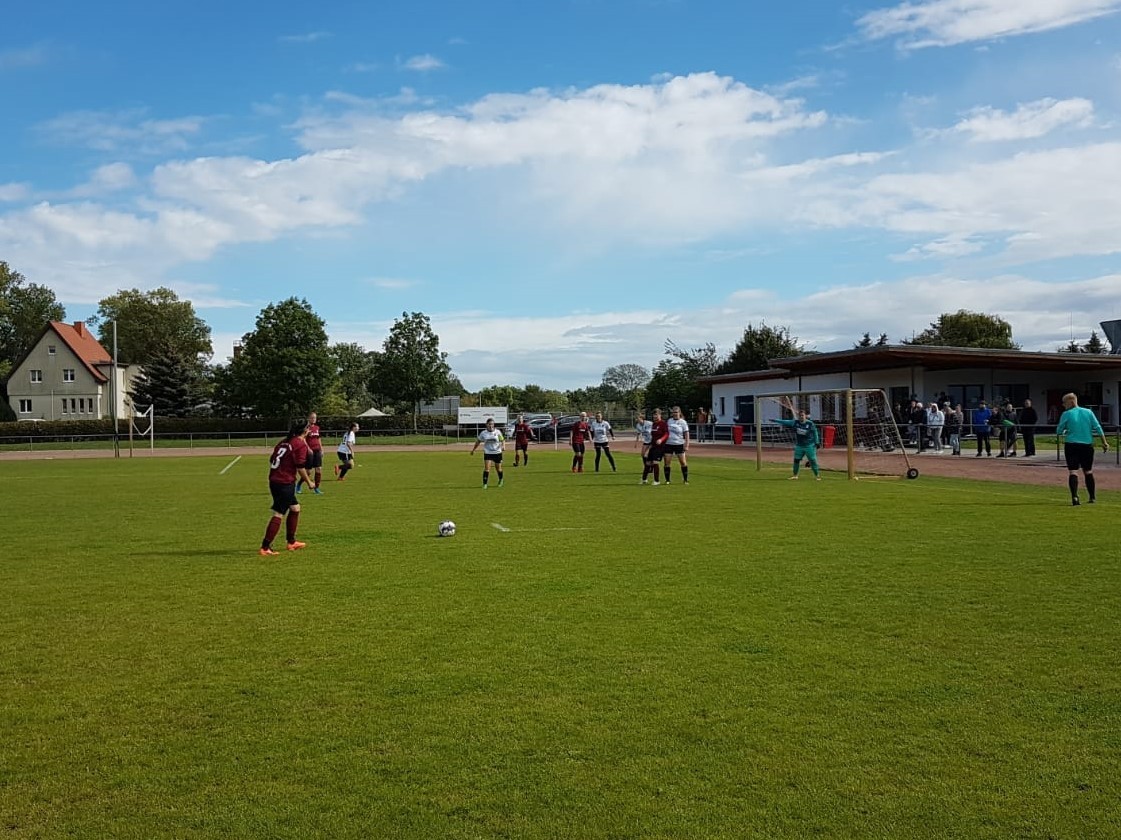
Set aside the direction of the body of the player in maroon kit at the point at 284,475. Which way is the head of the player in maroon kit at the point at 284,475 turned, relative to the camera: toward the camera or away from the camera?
away from the camera

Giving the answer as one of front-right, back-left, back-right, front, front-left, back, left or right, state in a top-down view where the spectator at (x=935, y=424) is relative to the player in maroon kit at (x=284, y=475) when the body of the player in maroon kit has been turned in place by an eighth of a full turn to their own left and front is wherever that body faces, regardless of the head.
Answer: front-right

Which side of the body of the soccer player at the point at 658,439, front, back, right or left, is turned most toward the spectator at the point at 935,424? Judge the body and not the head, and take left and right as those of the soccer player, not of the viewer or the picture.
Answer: back

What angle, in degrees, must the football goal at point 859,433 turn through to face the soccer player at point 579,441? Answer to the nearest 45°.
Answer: approximately 45° to its right

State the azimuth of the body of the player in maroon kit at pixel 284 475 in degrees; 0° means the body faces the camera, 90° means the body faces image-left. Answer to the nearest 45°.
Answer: approximately 225°

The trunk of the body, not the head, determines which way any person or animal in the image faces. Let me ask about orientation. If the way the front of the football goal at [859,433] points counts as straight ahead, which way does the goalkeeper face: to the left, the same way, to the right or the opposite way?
the same way

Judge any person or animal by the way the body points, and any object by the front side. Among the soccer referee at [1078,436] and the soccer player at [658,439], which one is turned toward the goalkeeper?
the soccer referee at [1078,436]

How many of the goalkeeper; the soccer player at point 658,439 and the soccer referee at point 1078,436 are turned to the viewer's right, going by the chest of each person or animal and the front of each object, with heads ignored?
0

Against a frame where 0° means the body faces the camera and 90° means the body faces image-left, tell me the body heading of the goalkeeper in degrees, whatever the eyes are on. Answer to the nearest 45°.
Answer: approximately 45°

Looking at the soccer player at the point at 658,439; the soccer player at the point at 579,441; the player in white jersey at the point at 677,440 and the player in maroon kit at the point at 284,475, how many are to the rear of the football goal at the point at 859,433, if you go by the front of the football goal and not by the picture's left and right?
0

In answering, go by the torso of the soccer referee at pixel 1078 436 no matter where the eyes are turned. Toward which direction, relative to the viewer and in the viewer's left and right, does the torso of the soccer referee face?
facing away from the viewer and to the left of the viewer

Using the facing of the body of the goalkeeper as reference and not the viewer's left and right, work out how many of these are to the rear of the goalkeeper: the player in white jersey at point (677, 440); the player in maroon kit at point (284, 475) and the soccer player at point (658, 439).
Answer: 0

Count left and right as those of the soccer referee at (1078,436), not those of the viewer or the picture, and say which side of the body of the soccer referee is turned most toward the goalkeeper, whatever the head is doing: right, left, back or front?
front

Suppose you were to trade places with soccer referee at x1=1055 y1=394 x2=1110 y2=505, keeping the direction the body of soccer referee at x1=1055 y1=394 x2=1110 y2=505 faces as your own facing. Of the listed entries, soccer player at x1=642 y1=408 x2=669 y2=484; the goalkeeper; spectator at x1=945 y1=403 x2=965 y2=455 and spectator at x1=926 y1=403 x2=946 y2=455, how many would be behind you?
0
